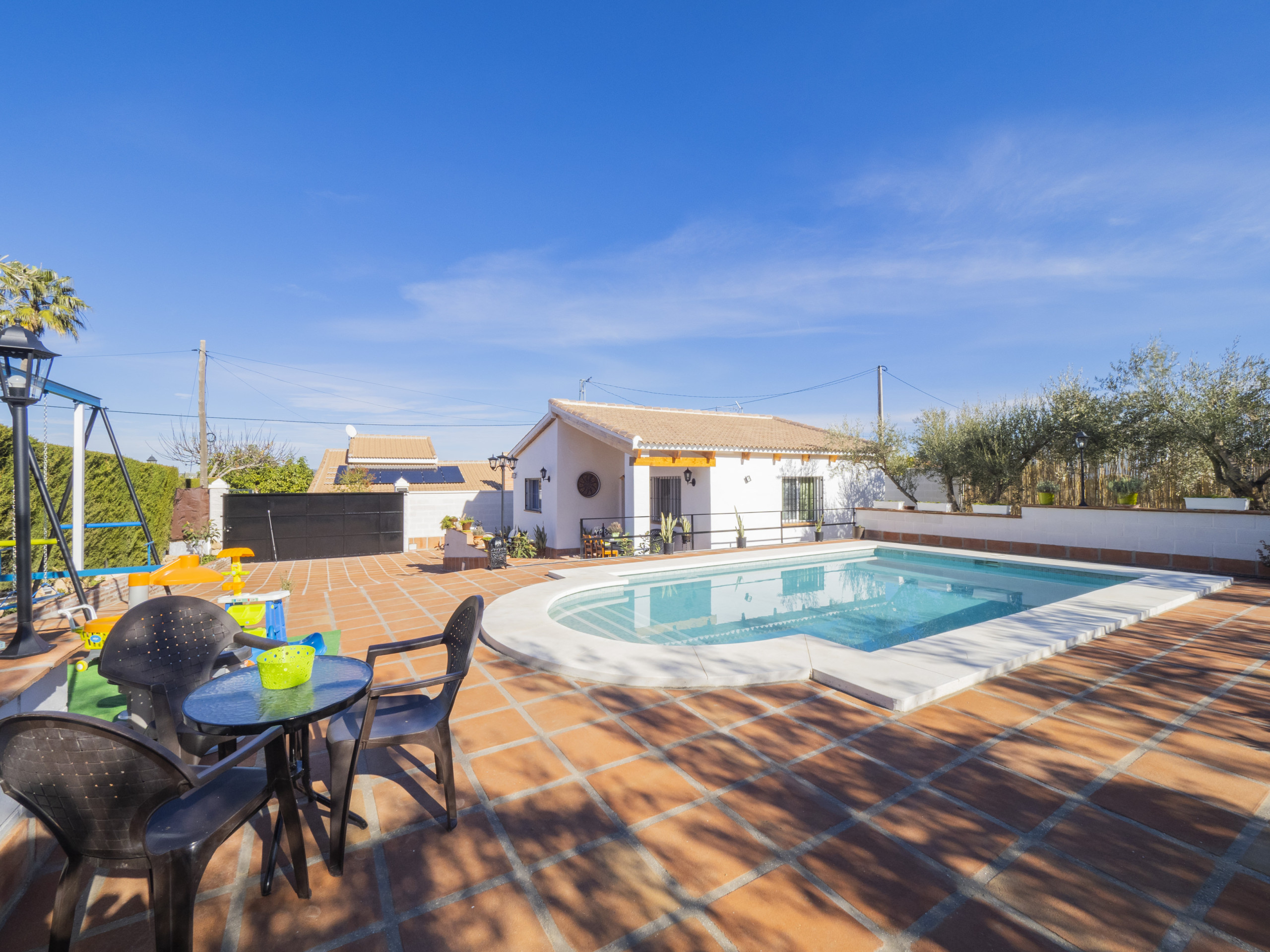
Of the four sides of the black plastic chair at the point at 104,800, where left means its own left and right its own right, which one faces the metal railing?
front

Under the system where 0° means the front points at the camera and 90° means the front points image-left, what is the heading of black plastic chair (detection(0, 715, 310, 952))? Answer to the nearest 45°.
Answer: approximately 225°

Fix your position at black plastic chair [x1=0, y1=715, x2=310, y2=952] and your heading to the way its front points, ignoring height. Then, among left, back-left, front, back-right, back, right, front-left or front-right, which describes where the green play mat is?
front-left

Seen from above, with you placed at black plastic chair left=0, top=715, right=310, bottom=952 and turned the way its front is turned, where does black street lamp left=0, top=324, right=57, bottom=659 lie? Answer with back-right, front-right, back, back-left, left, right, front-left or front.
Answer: front-left

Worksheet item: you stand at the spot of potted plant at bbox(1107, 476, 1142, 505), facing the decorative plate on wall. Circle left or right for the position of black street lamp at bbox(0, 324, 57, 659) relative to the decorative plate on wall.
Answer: left

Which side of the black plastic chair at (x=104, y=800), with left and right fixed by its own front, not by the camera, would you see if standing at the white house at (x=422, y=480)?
front

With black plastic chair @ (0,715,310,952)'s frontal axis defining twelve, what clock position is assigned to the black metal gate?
The black metal gate is roughly at 11 o'clock from the black plastic chair.

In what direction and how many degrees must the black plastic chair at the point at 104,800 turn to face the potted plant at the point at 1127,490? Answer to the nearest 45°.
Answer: approximately 45° to its right

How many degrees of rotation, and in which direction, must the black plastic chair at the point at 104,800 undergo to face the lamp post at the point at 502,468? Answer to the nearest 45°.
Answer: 0° — it already faces it

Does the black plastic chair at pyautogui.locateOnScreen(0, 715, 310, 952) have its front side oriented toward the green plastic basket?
yes

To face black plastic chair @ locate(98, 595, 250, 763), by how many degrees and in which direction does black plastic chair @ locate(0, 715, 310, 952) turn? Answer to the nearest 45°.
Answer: approximately 45° to its left
